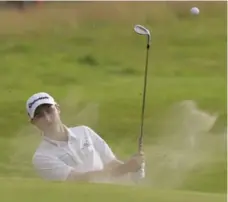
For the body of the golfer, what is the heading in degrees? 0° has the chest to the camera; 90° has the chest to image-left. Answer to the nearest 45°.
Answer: approximately 0°
